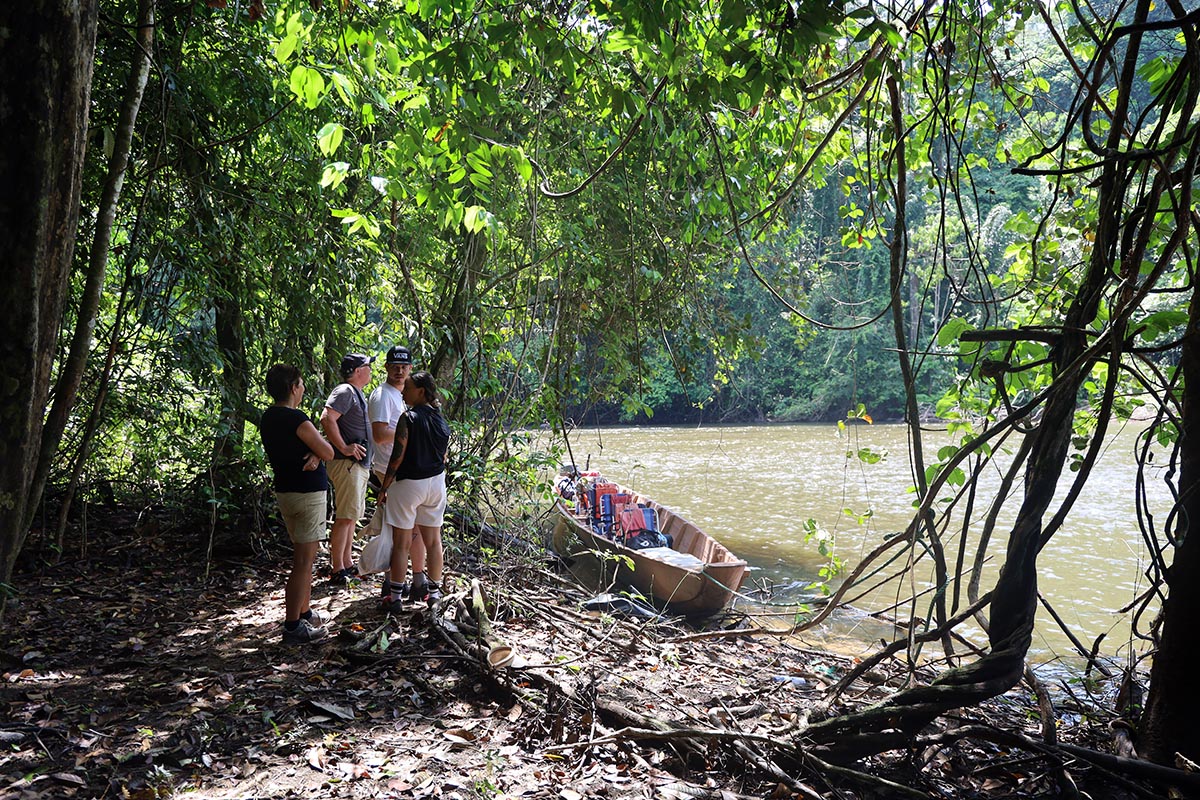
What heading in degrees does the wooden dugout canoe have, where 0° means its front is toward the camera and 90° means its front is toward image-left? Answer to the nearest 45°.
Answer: approximately 315°

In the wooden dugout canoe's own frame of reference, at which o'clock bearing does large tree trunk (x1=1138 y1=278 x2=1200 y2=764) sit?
The large tree trunk is roughly at 1 o'clock from the wooden dugout canoe.

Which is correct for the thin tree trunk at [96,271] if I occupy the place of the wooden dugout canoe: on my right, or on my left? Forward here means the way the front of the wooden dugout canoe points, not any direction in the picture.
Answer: on my right

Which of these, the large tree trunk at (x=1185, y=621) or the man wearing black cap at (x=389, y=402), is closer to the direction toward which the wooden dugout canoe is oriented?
the large tree trunk

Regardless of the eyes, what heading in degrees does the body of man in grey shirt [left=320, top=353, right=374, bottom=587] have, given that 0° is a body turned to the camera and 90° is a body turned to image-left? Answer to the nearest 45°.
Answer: approximately 270°

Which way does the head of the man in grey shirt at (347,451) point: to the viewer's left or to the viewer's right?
to the viewer's right

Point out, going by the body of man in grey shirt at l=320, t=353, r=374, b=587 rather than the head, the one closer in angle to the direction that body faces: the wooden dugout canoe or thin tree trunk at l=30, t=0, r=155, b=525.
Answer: the wooden dugout canoe
